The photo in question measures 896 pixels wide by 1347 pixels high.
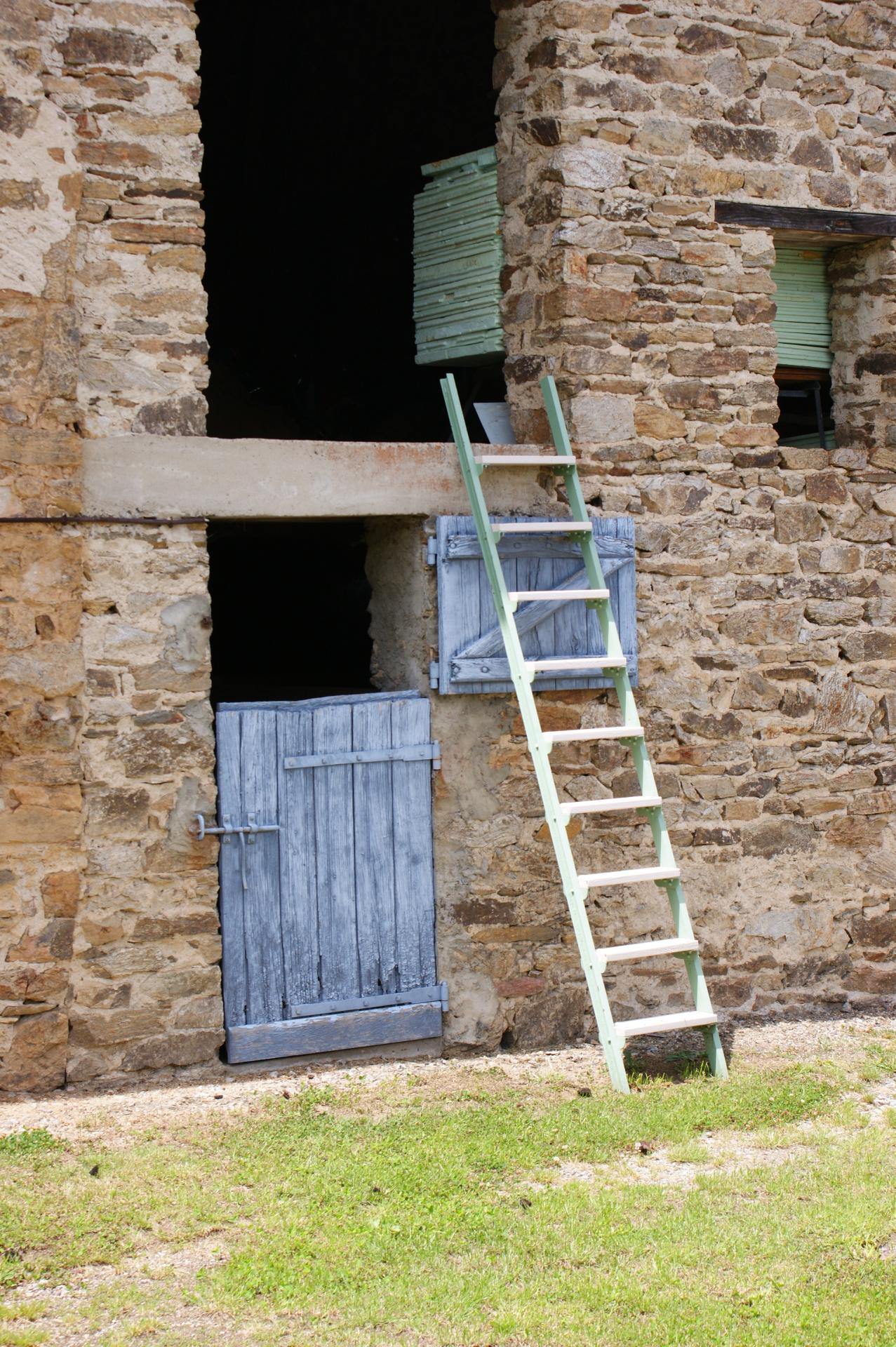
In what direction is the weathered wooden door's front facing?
toward the camera

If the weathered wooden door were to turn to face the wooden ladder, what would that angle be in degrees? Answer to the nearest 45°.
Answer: approximately 90° to its left
